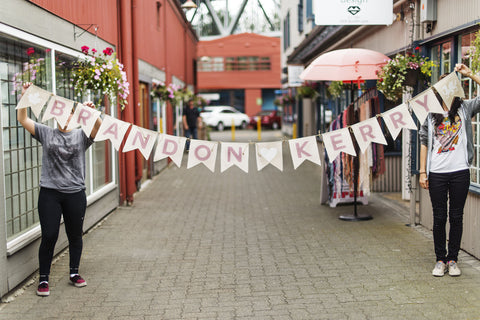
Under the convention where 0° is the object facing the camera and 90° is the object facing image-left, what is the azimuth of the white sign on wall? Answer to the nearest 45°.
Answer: approximately 0°

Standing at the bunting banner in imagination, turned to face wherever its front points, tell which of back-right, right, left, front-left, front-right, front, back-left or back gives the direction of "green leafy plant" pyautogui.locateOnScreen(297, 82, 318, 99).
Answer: back

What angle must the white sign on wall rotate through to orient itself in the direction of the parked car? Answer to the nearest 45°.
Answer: approximately 180°

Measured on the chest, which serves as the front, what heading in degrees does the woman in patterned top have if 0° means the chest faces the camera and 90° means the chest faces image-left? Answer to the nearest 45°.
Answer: approximately 0°
